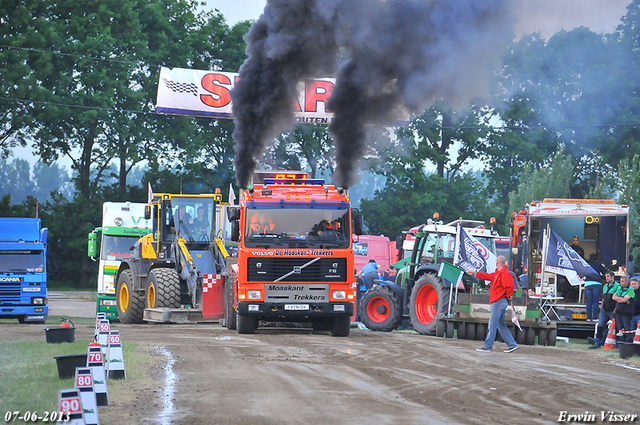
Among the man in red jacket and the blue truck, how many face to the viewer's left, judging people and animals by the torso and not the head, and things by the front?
1

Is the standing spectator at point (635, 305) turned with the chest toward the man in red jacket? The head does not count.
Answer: yes

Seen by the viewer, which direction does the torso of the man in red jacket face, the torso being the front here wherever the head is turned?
to the viewer's left
